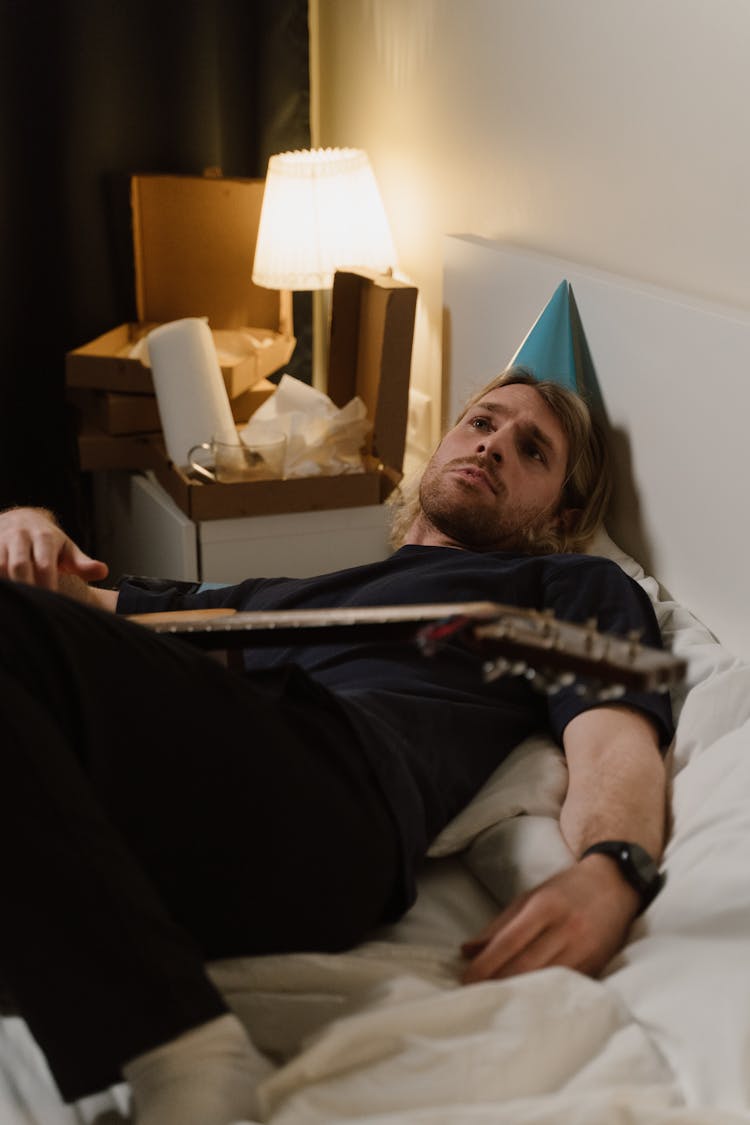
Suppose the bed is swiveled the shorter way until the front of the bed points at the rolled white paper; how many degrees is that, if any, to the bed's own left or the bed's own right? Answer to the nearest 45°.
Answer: approximately 135° to the bed's own right

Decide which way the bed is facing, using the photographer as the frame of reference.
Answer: facing the viewer and to the left of the viewer

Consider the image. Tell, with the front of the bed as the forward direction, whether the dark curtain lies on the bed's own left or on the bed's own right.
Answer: on the bed's own right

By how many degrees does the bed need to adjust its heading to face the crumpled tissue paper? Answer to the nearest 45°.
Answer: approximately 135° to its right

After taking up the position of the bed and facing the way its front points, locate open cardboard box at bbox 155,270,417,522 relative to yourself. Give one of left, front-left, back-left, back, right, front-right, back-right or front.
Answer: back-right

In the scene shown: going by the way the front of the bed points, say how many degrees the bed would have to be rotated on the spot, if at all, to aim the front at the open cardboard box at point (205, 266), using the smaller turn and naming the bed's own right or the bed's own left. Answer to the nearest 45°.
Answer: approximately 135° to the bed's own right
